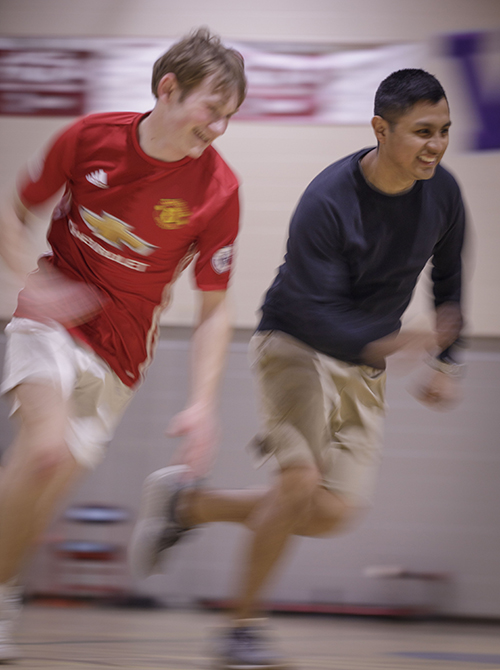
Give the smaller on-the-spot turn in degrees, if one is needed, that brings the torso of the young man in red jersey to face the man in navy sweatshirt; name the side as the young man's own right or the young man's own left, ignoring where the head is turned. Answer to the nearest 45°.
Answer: approximately 45° to the young man's own left

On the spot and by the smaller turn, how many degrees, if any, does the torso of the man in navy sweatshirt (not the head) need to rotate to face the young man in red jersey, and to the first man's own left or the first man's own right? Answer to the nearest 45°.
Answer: approximately 135° to the first man's own right

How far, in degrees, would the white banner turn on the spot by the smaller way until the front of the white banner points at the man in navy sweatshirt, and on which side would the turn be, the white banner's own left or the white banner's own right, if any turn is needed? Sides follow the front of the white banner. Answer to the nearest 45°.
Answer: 0° — it already faces them

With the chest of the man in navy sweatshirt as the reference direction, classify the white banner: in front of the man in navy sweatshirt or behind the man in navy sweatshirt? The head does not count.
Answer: behind

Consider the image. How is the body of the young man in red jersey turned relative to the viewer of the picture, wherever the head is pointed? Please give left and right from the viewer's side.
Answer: facing the viewer and to the right of the viewer

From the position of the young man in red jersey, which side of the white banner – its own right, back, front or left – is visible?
front

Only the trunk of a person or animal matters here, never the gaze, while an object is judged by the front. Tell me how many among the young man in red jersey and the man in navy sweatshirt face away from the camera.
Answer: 0

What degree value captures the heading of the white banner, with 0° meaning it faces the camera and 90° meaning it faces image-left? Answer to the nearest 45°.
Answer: approximately 0°

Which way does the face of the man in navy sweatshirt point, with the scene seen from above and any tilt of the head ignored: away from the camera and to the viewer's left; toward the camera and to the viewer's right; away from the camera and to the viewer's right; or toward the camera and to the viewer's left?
toward the camera and to the viewer's right

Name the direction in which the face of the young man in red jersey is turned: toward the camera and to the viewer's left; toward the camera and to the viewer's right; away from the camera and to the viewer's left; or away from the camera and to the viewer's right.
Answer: toward the camera and to the viewer's right
